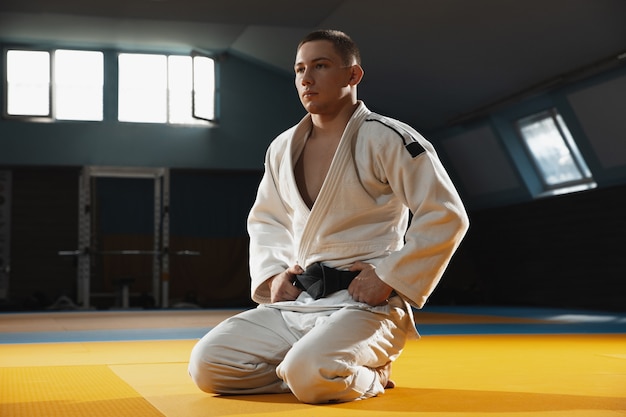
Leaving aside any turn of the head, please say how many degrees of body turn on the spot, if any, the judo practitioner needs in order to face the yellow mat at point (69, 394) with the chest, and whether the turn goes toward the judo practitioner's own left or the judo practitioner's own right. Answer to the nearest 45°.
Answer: approximately 45° to the judo practitioner's own right

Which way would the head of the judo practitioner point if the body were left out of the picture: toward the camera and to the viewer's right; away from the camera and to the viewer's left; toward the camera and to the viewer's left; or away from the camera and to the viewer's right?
toward the camera and to the viewer's left

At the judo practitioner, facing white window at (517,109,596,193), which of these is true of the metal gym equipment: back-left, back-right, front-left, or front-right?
front-left

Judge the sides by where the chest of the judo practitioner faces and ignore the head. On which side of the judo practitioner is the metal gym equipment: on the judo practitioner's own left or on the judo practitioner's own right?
on the judo practitioner's own right

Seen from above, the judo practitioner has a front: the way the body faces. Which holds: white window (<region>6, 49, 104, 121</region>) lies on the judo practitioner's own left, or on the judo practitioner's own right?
on the judo practitioner's own right

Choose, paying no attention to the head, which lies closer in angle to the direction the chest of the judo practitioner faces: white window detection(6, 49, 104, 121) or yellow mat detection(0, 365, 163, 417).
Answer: the yellow mat

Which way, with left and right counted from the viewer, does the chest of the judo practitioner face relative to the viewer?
facing the viewer and to the left of the viewer

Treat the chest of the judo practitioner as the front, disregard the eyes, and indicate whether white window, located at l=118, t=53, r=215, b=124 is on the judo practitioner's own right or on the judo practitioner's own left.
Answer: on the judo practitioner's own right
